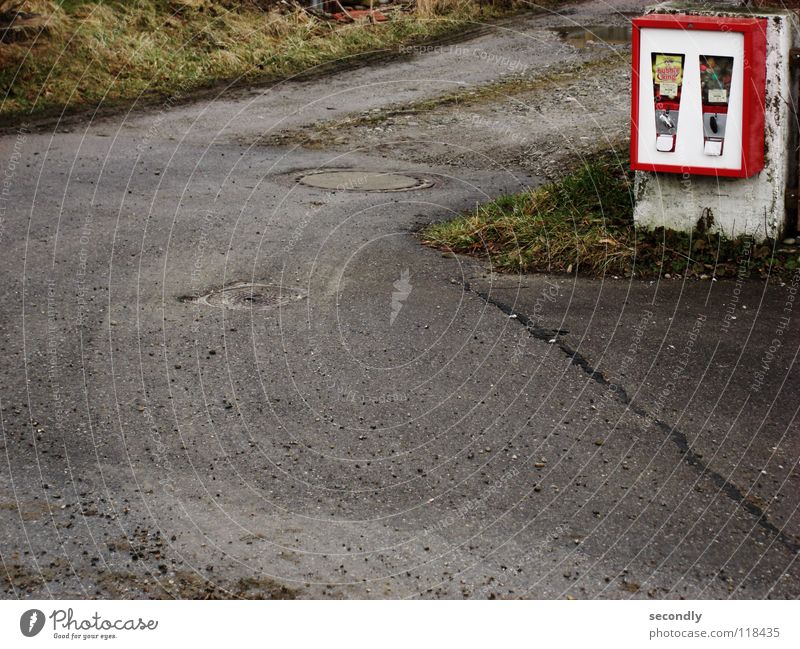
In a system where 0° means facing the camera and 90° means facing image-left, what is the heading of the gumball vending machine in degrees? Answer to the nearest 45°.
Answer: approximately 45°
